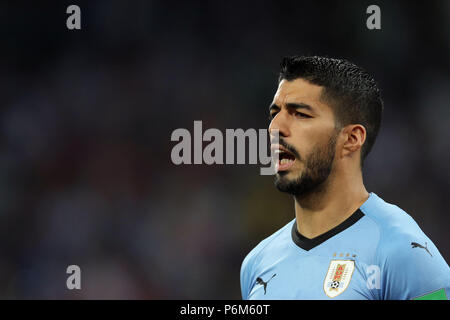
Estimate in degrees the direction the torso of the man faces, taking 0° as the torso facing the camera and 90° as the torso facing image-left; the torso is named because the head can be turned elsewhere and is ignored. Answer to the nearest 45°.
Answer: approximately 45°
